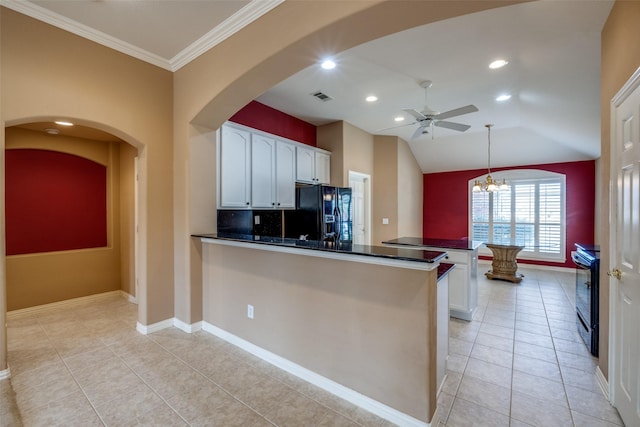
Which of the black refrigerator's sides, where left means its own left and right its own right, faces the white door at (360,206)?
left

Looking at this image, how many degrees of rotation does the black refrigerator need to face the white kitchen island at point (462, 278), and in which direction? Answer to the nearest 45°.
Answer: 0° — it already faces it

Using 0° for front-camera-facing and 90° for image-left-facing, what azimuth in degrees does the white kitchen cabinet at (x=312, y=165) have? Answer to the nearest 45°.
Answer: approximately 315°

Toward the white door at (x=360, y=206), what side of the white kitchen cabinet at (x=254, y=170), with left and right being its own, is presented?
left

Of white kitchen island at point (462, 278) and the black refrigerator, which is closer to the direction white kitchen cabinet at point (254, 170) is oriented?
the white kitchen island

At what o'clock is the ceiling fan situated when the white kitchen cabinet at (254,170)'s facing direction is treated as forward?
The ceiling fan is roughly at 11 o'clock from the white kitchen cabinet.

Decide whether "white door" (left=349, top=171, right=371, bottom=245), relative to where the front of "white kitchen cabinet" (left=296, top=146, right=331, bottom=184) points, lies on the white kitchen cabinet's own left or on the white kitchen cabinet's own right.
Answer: on the white kitchen cabinet's own left
